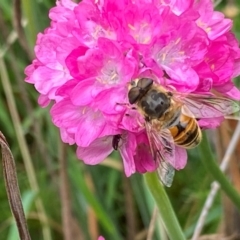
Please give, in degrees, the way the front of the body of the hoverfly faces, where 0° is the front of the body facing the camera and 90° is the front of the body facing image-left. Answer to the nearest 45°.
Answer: approximately 135°
